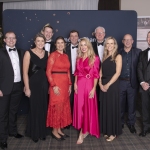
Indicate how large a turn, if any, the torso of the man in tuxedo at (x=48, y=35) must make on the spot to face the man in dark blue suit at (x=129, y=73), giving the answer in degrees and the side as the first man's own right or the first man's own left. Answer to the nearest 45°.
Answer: approximately 90° to the first man's own left

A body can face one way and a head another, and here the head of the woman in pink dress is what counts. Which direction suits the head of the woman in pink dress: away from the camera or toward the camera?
toward the camera

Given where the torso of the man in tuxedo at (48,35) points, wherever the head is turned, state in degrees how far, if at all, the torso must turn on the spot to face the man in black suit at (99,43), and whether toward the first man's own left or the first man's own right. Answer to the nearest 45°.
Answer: approximately 90° to the first man's own left

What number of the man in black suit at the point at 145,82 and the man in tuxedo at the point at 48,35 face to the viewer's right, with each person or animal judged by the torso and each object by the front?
0

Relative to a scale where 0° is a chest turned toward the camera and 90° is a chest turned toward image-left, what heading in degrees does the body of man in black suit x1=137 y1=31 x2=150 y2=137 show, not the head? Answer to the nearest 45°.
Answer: approximately 45°

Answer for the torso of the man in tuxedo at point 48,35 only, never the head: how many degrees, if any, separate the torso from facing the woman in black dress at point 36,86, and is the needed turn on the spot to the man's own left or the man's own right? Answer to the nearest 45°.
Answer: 0° — they already face them

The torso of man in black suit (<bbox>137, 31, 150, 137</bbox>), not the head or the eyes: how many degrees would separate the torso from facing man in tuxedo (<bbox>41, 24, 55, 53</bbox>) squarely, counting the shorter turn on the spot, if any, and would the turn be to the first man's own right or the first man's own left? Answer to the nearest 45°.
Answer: approximately 45° to the first man's own right

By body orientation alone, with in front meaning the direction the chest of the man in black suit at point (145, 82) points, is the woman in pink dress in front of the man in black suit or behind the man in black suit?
in front

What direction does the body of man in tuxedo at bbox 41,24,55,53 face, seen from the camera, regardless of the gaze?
toward the camera

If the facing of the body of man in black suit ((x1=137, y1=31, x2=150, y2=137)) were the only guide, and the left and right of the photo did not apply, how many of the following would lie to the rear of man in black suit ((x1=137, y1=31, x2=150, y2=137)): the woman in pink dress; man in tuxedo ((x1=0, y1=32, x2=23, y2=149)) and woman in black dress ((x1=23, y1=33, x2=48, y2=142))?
0

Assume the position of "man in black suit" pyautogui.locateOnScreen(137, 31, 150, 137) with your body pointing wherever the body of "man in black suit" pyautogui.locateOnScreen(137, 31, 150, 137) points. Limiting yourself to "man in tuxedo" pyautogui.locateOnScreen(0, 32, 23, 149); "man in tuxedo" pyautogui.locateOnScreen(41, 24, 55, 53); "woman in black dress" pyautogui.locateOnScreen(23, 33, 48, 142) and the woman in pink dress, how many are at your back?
0
